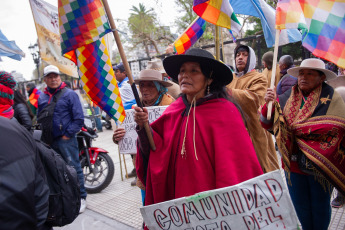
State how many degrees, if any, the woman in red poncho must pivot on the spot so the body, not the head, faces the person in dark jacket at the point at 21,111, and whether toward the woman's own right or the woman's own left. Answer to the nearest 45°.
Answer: approximately 90° to the woman's own right

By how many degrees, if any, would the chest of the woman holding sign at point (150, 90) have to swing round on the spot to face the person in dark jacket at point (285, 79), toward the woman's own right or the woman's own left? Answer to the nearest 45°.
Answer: approximately 135° to the woman's own left

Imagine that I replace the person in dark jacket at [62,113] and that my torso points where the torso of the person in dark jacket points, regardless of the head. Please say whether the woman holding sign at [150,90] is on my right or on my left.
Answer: on my left

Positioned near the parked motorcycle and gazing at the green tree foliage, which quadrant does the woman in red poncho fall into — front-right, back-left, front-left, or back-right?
back-right

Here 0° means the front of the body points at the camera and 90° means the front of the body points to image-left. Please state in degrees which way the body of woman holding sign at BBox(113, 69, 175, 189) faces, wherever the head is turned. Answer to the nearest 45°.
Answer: approximately 45°

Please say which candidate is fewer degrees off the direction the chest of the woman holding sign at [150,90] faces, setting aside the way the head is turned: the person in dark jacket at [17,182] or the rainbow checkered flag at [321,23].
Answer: the person in dark jacket

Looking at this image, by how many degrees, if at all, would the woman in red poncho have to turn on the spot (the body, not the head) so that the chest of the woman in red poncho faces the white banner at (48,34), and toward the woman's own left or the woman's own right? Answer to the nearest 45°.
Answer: approximately 90° to the woman's own right
